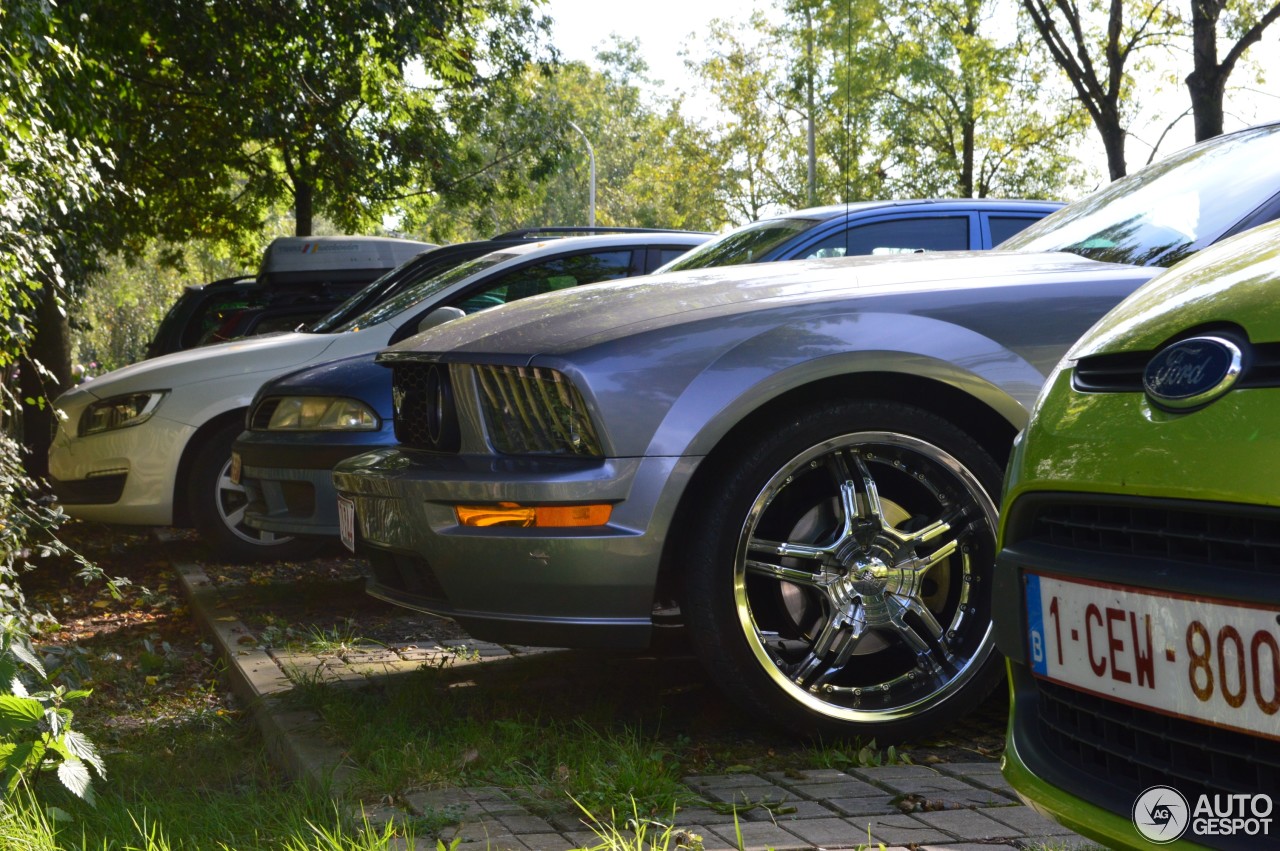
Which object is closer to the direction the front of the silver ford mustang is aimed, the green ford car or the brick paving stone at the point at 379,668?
the brick paving stone

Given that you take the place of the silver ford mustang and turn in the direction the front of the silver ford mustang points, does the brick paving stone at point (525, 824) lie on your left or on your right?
on your left

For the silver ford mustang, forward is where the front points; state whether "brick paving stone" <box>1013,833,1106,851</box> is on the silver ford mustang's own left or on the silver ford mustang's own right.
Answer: on the silver ford mustang's own left

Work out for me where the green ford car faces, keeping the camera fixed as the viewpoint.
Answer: facing the viewer and to the left of the viewer

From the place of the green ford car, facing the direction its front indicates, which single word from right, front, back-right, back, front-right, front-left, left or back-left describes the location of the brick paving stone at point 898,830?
right

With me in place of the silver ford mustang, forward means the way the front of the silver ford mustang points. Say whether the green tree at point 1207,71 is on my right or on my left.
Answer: on my right

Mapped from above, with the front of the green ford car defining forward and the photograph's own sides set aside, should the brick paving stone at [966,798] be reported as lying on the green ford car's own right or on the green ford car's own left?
on the green ford car's own right

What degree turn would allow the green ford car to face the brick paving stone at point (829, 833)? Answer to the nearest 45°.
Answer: approximately 90° to its right

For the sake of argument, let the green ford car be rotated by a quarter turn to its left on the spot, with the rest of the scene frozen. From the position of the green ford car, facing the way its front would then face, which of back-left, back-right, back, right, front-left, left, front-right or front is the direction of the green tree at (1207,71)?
back-left

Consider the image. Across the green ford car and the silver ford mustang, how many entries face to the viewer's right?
0

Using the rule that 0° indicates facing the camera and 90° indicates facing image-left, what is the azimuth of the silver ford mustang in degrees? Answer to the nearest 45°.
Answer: approximately 90°

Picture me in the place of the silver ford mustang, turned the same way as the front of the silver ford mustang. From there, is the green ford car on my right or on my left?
on my left
